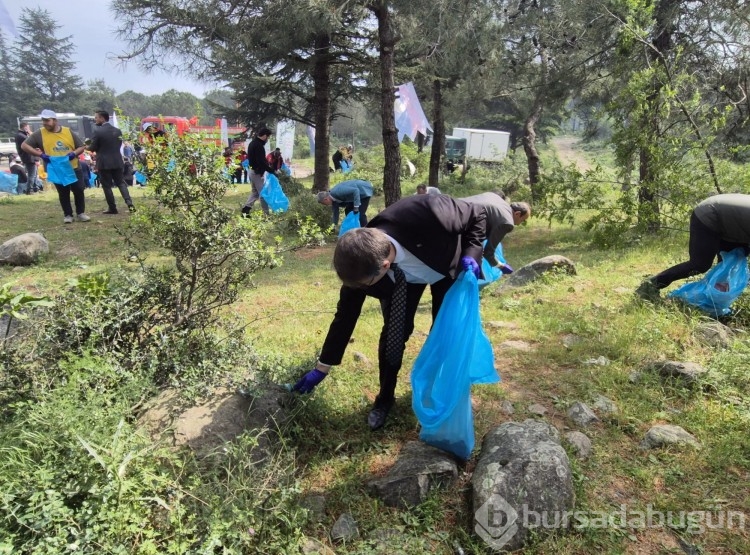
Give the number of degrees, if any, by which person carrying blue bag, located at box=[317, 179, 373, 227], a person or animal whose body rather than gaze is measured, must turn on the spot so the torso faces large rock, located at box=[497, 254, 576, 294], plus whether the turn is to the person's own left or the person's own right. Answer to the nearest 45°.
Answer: approximately 135° to the person's own left

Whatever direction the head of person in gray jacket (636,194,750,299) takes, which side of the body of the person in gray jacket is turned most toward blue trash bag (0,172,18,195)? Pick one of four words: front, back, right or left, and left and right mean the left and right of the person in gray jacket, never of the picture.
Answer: back

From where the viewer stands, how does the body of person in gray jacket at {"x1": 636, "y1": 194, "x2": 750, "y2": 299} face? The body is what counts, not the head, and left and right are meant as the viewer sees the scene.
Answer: facing to the right of the viewer

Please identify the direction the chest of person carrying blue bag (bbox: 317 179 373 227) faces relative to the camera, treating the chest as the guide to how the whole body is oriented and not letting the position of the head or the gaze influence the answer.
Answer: to the viewer's left

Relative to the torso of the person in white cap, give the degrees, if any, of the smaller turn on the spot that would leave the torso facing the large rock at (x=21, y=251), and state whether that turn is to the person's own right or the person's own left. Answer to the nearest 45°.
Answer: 0° — they already face it

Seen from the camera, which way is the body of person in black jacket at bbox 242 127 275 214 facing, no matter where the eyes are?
to the viewer's right

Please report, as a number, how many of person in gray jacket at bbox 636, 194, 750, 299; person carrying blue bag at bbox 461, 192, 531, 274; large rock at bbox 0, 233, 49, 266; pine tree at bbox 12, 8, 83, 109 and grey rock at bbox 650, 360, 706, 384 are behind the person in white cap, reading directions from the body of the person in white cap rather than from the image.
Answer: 1

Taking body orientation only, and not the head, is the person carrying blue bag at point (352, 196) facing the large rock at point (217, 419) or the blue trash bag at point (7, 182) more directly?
the blue trash bag

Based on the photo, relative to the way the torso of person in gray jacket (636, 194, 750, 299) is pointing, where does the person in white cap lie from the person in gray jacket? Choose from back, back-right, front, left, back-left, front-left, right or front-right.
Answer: back

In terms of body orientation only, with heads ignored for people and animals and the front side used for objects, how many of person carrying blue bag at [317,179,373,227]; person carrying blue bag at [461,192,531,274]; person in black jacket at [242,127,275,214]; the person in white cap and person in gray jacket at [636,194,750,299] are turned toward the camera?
1

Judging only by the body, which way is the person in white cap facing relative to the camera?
toward the camera

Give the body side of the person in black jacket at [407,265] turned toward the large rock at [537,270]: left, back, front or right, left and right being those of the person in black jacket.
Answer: back

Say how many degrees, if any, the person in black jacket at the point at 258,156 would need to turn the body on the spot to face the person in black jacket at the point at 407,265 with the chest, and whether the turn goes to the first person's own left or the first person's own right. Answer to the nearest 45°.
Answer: approximately 90° to the first person's own right

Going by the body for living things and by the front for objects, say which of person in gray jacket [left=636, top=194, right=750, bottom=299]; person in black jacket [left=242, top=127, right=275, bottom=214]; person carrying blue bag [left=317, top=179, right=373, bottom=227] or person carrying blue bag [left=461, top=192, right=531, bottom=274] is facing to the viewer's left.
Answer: person carrying blue bag [left=317, top=179, right=373, bottom=227]

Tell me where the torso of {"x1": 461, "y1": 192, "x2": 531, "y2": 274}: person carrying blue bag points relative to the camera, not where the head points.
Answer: to the viewer's right

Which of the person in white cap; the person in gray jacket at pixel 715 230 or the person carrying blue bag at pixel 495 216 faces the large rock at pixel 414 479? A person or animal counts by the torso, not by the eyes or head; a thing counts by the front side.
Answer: the person in white cap
